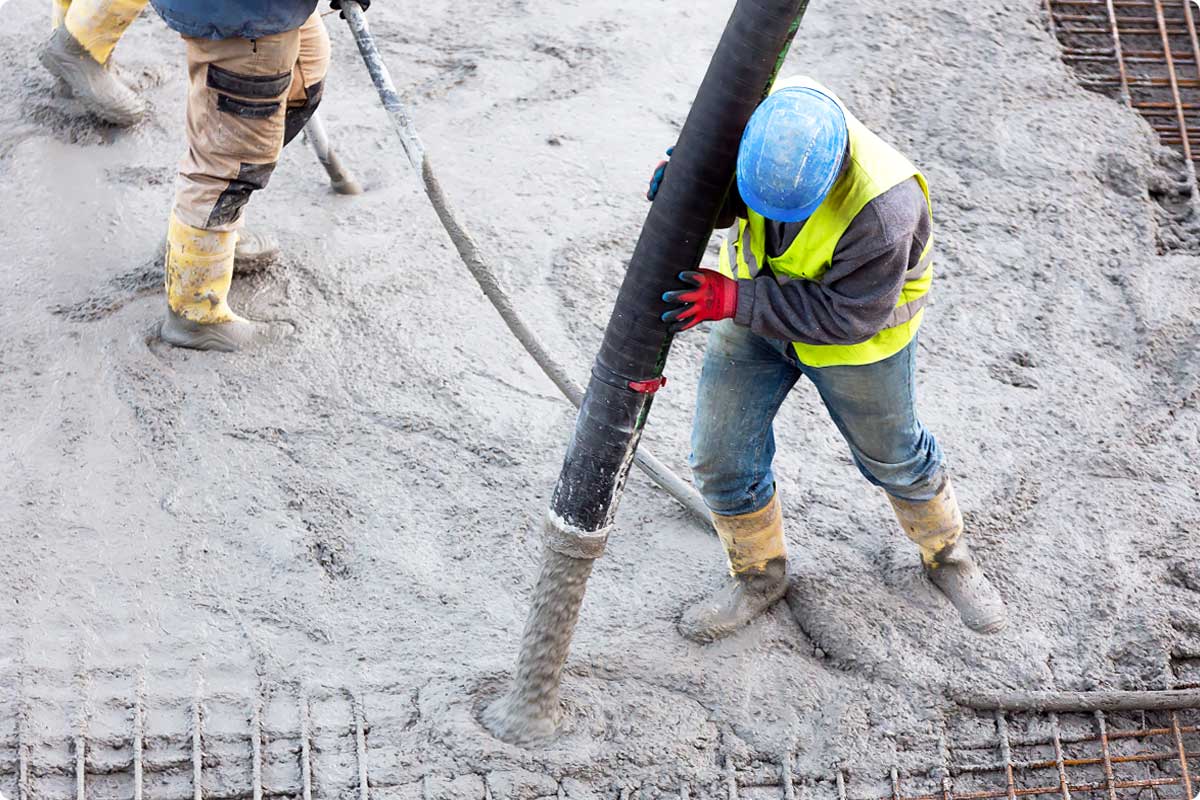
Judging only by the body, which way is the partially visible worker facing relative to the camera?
to the viewer's right

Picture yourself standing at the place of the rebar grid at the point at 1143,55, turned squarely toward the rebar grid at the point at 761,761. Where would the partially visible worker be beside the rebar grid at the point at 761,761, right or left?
right

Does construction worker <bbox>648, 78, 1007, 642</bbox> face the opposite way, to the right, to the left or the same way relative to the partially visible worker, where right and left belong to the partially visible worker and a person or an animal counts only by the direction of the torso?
the opposite way

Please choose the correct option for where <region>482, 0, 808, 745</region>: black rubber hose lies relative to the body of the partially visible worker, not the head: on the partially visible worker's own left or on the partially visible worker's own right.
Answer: on the partially visible worker's own right

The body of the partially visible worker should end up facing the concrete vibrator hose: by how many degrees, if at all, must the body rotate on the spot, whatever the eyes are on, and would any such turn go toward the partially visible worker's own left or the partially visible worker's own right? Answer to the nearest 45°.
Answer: approximately 45° to the partially visible worker's own right

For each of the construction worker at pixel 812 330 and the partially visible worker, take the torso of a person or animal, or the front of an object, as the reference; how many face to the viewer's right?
1
